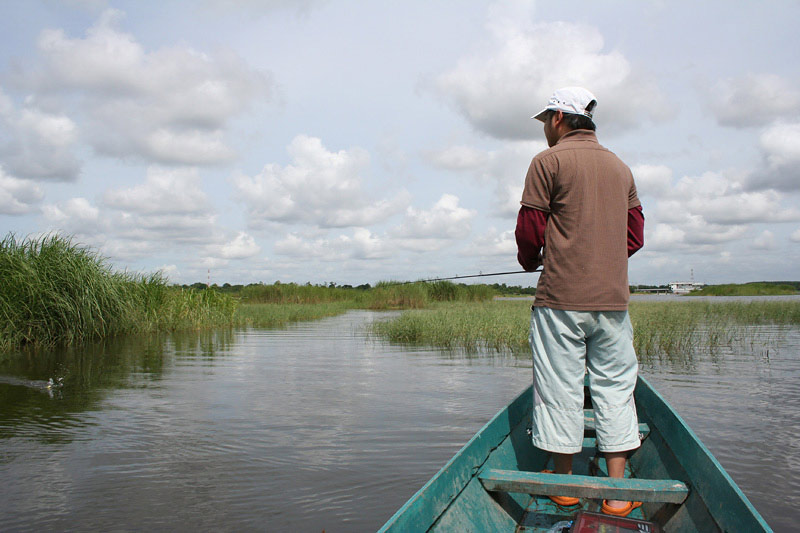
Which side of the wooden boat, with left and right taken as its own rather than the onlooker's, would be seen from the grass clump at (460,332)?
front

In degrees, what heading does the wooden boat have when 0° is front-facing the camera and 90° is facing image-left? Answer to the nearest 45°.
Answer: approximately 180°

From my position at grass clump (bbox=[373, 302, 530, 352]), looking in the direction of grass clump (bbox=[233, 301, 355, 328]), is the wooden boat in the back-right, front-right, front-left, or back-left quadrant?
back-left

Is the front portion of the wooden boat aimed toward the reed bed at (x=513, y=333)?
yes

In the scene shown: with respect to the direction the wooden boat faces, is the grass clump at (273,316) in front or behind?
in front

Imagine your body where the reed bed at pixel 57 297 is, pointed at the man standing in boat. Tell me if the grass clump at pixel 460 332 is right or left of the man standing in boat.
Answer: left

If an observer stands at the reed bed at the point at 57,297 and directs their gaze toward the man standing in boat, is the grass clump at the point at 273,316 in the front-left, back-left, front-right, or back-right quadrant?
back-left

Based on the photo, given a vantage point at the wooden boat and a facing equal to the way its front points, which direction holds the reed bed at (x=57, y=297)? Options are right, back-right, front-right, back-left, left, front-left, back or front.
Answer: front-left

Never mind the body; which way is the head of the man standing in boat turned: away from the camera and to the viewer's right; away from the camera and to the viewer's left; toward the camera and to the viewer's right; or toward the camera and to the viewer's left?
away from the camera and to the viewer's left
